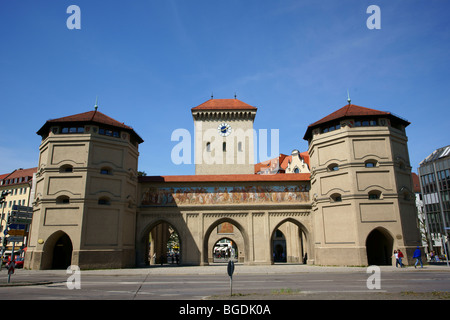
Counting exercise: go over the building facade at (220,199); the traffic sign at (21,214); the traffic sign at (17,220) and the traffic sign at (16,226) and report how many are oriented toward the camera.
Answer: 4

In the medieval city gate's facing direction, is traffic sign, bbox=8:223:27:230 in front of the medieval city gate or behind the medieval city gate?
in front

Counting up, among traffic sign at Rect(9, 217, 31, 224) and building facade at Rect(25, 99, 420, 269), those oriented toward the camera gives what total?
2

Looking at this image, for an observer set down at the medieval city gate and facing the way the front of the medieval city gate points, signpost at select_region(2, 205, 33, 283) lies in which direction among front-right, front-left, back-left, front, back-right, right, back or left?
front-right

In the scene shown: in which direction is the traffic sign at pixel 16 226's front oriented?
toward the camera

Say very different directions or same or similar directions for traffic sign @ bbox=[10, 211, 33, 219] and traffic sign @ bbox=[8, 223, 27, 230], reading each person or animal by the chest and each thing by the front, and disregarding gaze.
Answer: same or similar directions

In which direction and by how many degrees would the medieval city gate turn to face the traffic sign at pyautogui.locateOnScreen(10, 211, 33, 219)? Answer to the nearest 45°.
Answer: approximately 45° to its right

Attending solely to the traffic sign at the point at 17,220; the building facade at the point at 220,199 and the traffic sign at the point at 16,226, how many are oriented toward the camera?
3

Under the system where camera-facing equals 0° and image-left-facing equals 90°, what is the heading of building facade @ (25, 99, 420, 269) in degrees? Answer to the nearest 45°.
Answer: approximately 0°

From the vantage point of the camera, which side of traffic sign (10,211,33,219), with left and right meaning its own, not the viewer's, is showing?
front
